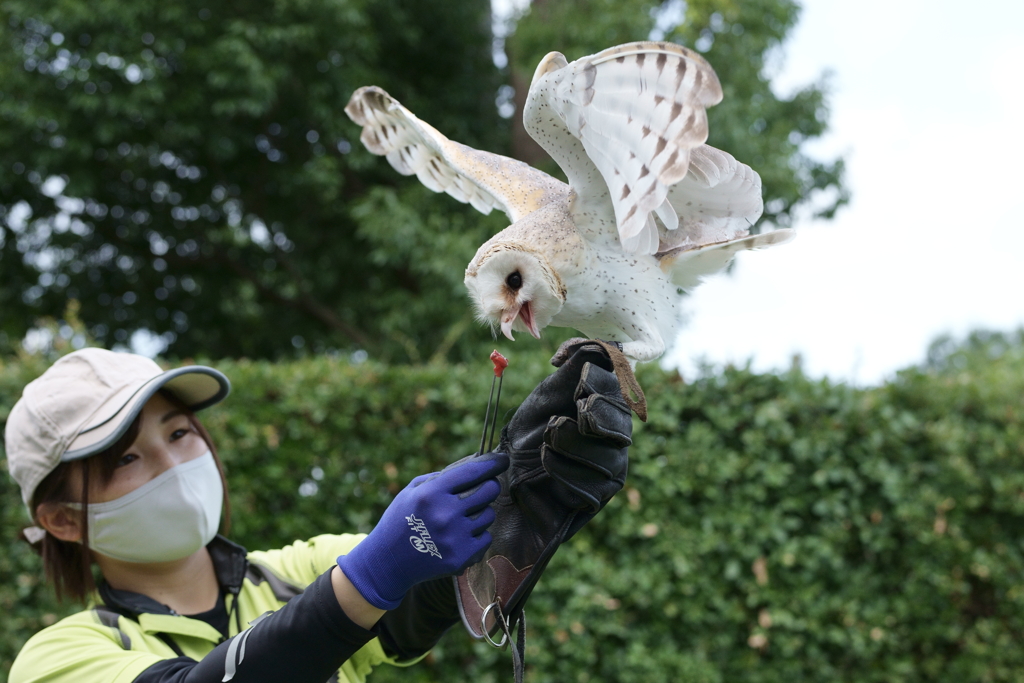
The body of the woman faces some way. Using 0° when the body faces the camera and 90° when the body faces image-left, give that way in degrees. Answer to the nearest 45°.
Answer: approximately 315°

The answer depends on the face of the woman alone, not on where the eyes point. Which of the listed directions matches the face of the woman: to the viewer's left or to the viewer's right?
to the viewer's right
